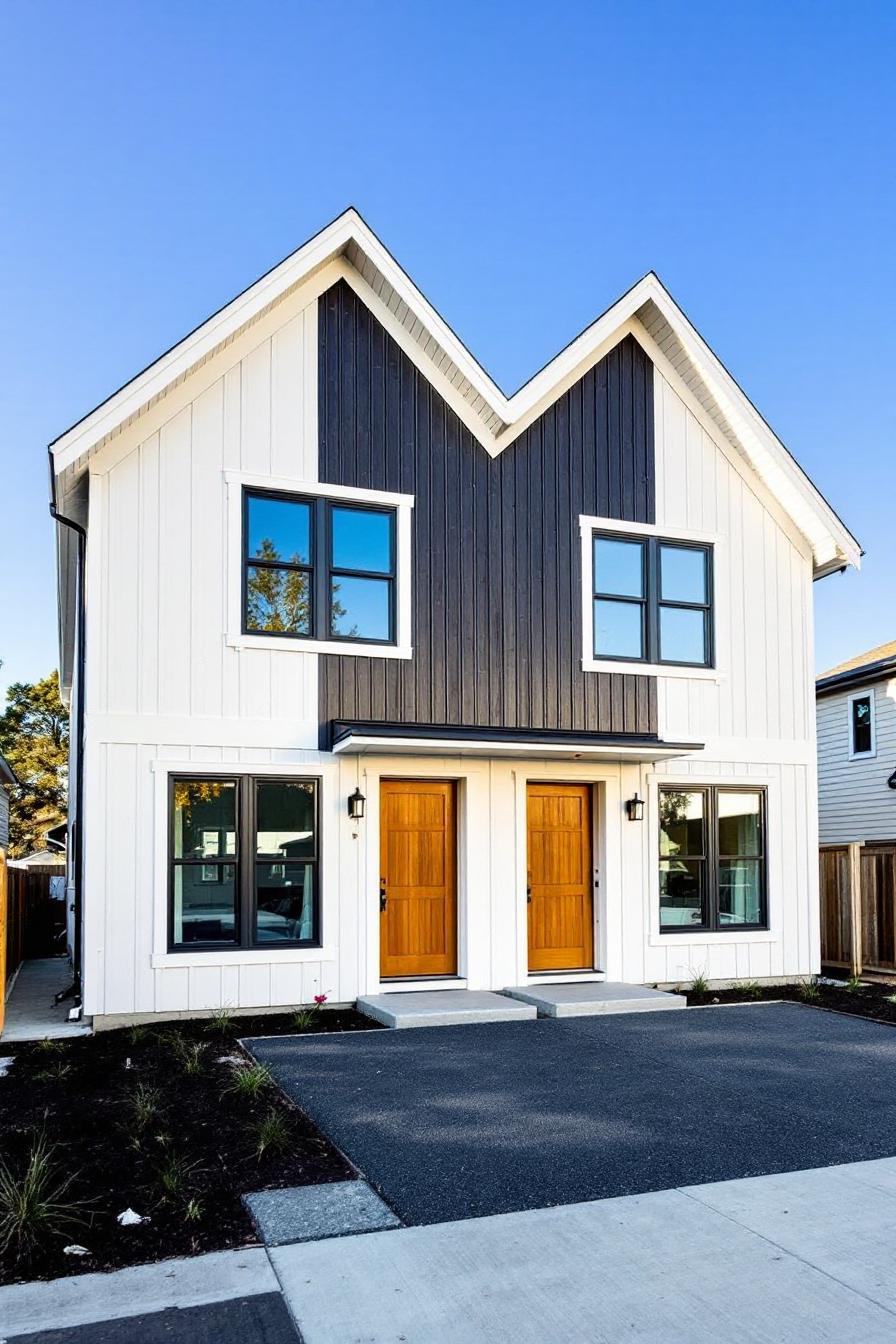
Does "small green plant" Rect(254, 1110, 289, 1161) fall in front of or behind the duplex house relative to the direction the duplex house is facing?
in front

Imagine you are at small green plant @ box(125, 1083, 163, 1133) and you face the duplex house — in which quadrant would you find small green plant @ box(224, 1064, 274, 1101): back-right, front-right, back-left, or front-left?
front-right

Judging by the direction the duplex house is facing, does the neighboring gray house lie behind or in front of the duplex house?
behind

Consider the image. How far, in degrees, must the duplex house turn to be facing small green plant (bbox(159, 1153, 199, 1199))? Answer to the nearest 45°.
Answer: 0° — it already faces it

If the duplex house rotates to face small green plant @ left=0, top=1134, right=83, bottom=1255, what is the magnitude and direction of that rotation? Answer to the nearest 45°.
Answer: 0° — it already faces it

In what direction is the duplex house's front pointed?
toward the camera

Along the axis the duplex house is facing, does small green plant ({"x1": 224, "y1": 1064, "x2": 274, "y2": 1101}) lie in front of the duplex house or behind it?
in front

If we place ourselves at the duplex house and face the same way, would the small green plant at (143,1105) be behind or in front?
in front

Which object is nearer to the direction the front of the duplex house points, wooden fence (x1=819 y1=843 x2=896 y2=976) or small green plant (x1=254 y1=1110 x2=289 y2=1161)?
the small green plant
